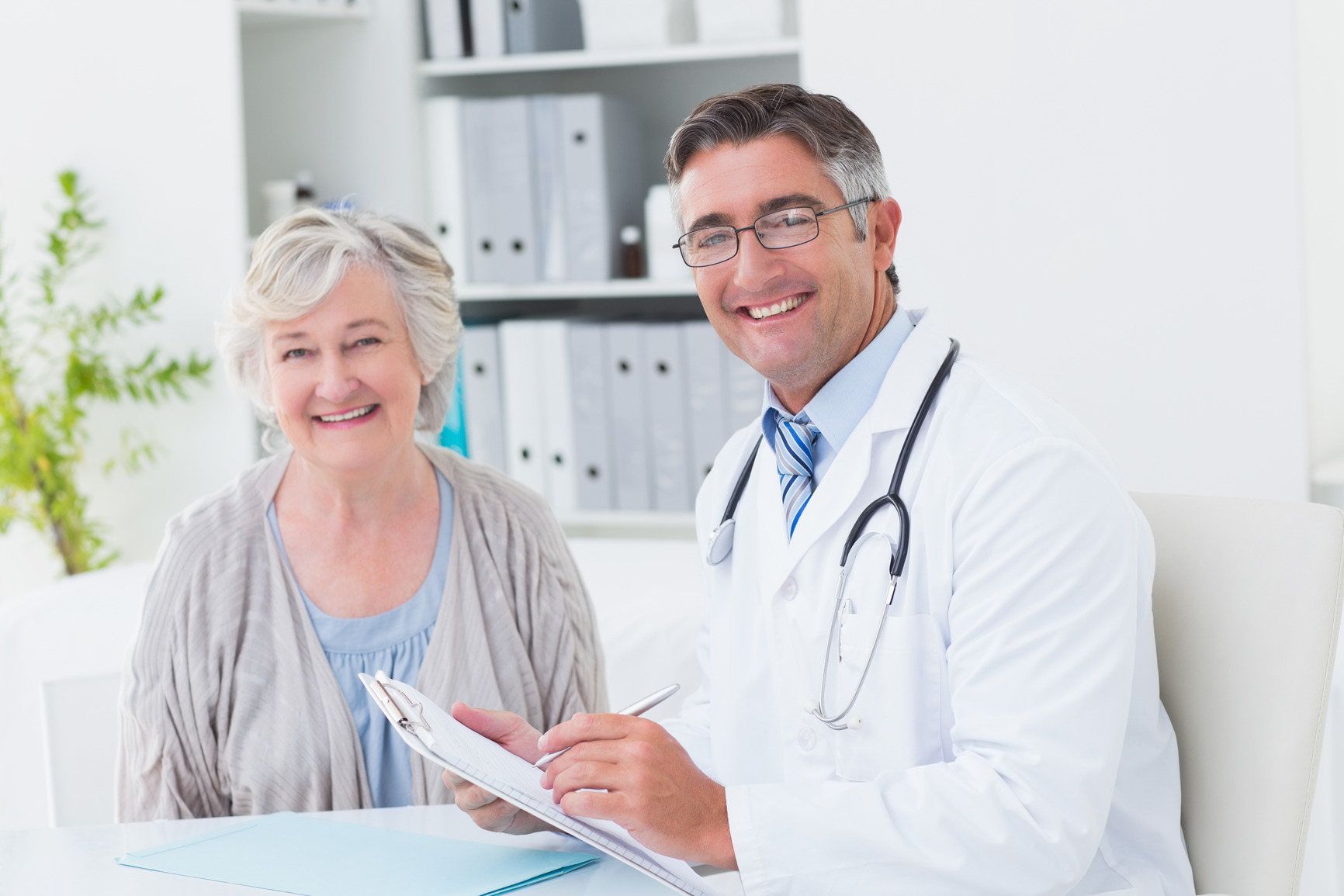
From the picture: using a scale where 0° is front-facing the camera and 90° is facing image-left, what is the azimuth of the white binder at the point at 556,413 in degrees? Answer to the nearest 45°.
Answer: approximately 0°

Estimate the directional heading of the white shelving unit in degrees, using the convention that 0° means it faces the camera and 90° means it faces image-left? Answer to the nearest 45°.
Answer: approximately 0°

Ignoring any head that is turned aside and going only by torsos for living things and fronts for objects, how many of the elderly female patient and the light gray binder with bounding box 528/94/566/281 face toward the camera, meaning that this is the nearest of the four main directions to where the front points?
2

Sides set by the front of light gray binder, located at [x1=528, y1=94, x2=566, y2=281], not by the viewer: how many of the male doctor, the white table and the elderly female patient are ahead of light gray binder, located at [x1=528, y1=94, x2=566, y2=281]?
3

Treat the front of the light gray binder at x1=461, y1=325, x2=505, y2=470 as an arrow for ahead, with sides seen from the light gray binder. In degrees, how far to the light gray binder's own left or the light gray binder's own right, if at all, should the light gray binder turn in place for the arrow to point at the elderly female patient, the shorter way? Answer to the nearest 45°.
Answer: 0° — it already faces them
